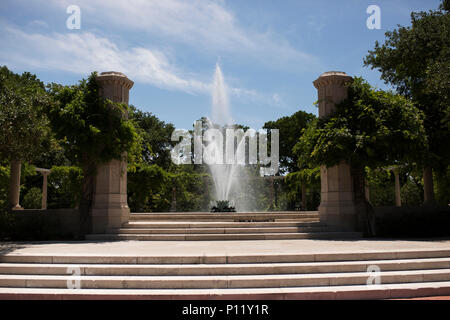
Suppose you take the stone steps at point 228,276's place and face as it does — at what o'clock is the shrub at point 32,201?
The shrub is roughly at 5 o'clock from the stone steps.

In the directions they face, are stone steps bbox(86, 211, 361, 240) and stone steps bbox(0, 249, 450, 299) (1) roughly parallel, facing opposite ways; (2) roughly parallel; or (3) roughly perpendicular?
roughly parallel

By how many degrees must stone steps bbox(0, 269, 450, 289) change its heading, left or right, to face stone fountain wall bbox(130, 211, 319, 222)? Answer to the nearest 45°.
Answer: approximately 180°

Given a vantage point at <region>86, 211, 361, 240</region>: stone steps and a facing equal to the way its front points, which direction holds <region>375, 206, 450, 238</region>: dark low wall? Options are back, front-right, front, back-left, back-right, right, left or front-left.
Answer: left

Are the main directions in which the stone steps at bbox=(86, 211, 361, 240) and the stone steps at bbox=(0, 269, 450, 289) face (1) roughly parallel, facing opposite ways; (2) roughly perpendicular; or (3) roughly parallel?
roughly parallel

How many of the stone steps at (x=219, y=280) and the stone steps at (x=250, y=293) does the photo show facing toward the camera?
2

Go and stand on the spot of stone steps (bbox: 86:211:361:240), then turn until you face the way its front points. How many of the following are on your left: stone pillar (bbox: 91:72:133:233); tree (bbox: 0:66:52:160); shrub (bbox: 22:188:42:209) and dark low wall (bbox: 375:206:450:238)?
1

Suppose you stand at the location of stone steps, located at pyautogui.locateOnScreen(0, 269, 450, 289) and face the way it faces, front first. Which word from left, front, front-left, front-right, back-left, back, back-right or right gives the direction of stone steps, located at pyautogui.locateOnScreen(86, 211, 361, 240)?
back

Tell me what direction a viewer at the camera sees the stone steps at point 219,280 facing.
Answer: facing the viewer

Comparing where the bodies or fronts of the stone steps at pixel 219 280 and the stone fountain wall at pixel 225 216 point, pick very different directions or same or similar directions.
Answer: same or similar directions
